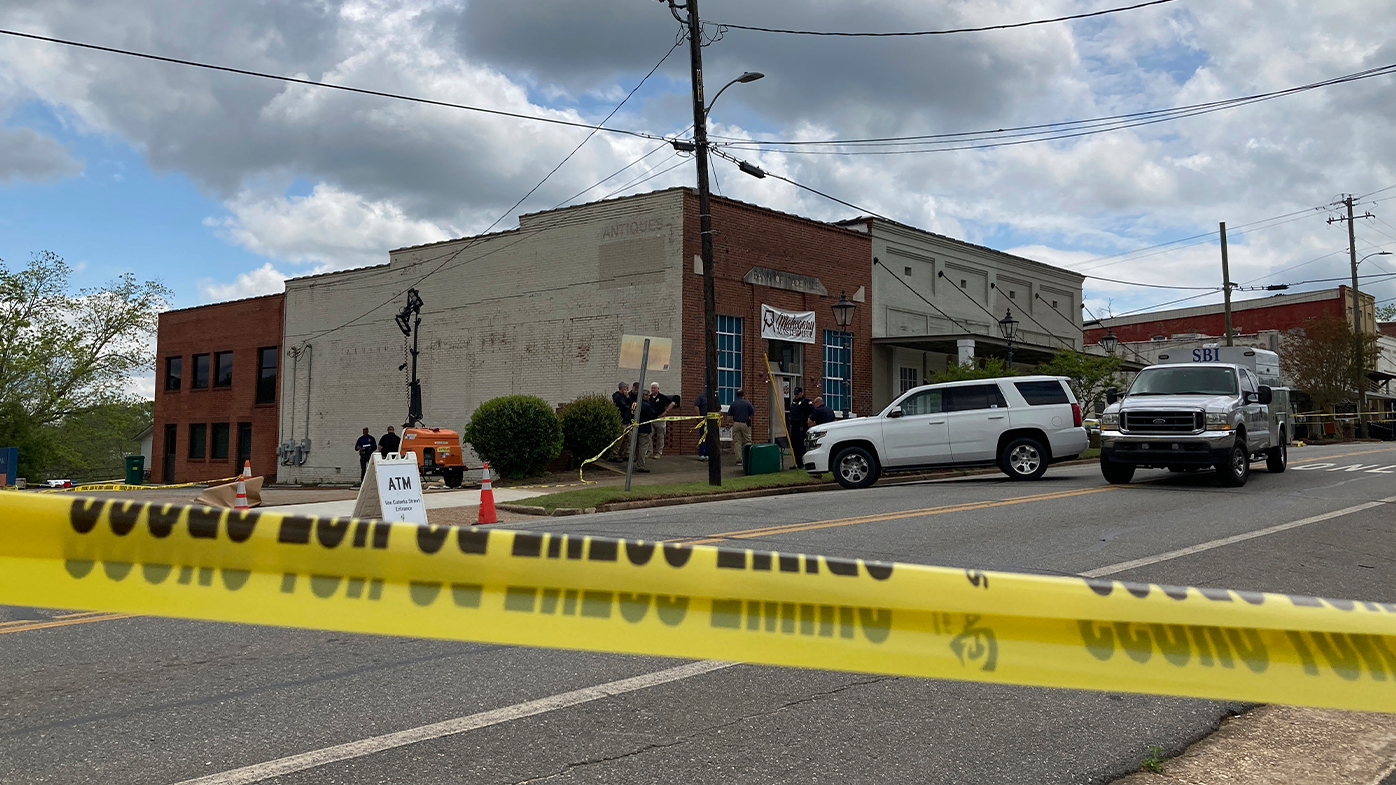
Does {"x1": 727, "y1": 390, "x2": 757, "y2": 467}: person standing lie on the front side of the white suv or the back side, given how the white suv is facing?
on the front side

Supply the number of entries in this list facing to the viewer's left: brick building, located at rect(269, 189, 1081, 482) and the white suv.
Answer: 1

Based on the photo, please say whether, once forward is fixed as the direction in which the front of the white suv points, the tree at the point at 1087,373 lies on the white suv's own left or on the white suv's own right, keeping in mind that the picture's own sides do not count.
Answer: on the white suv's own right

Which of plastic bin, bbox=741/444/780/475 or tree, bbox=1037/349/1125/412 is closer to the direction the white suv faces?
the plastic bin

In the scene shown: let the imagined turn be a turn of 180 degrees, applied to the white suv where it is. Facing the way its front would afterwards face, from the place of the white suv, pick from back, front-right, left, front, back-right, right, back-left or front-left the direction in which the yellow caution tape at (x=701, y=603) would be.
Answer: right

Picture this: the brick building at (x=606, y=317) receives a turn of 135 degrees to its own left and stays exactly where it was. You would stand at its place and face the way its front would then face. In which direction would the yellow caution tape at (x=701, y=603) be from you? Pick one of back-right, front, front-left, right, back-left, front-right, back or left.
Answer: back

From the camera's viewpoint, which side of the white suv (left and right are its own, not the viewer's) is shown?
left

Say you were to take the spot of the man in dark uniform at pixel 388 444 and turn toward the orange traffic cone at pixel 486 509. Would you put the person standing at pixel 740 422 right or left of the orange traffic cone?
left

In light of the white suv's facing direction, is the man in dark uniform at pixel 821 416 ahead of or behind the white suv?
ahead

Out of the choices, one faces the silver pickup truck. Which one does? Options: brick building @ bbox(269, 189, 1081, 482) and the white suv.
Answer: the brick building

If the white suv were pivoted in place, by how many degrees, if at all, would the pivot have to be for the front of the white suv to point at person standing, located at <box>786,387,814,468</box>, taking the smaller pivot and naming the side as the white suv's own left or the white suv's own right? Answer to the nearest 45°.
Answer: approximately 45° to the white suv's own right

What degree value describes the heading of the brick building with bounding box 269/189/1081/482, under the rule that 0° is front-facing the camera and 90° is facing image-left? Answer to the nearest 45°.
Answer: approximately 315°

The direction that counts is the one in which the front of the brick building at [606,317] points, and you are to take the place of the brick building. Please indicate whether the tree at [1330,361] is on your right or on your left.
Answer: on your left
